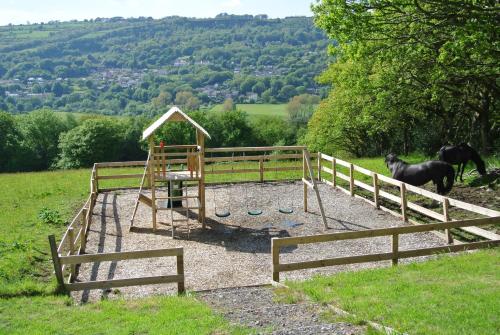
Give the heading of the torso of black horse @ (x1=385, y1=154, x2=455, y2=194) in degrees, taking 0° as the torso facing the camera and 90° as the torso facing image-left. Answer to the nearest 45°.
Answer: approximately 90°

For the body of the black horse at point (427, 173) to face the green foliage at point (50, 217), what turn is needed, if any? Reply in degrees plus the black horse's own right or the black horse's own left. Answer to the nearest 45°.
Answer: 0° — it already faces it
